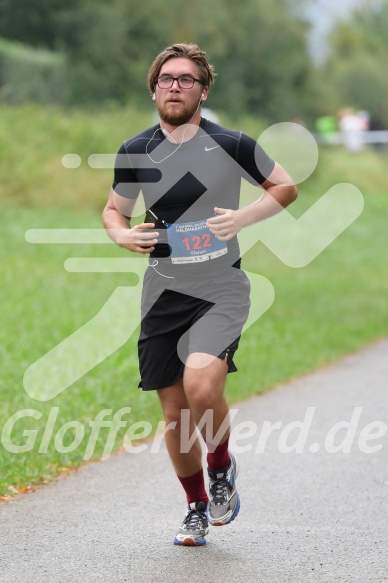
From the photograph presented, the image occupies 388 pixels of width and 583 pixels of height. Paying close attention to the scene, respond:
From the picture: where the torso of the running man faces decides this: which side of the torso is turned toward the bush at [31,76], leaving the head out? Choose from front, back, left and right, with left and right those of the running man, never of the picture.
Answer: back

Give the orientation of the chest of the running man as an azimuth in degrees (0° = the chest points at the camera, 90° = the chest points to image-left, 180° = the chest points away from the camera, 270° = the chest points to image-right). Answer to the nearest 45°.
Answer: approximately 0°
